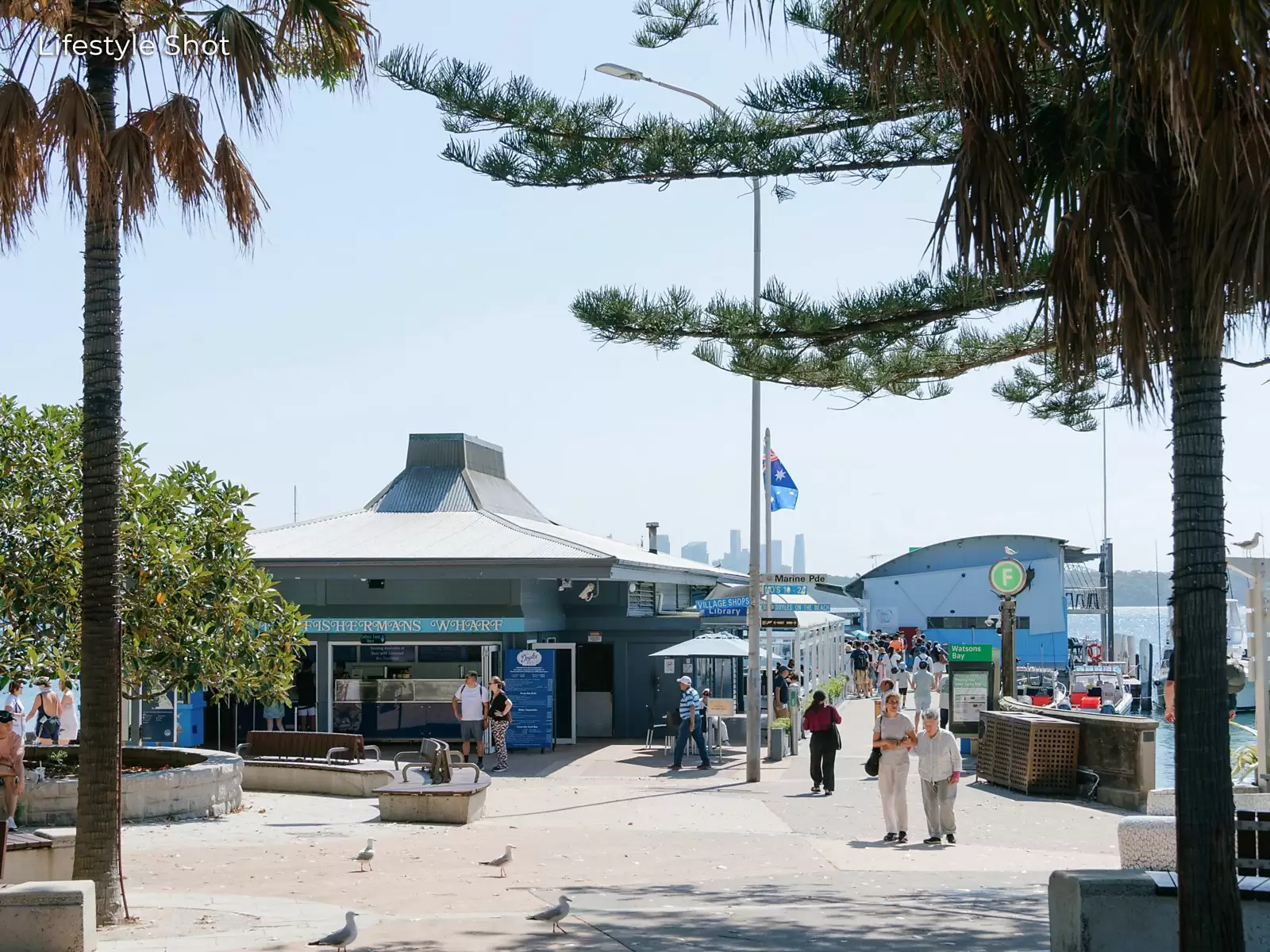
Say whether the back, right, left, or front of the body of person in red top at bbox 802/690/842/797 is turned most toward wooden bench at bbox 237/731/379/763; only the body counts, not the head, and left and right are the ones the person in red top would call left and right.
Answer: left

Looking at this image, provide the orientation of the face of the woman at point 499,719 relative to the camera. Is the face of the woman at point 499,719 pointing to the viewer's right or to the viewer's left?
to the viewer's left
